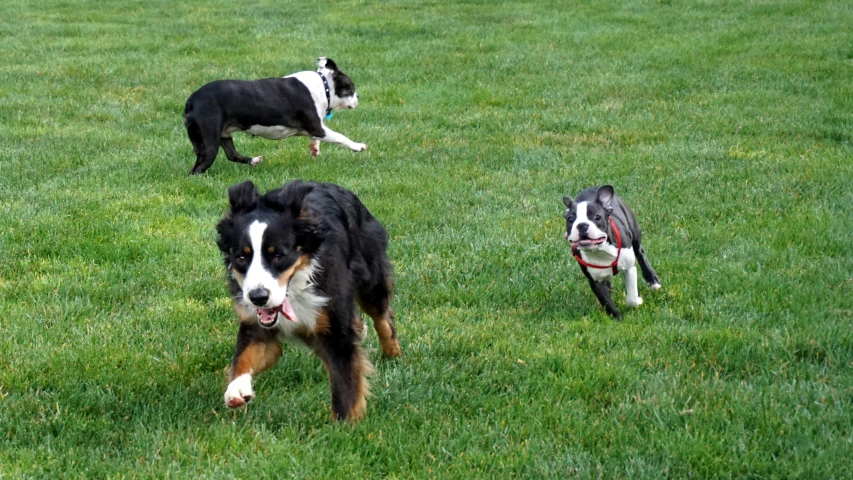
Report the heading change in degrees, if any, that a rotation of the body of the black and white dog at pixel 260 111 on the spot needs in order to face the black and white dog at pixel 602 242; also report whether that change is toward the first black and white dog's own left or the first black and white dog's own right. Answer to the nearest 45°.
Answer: approximately 45° to the first black and white dog's own right

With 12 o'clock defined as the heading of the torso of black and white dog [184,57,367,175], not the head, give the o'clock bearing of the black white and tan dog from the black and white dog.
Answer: The black white and tan dog is roughly at 3 o'clock from the black and white dog.

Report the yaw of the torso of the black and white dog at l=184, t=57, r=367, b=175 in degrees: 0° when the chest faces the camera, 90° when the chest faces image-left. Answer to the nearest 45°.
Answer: approximately 270°

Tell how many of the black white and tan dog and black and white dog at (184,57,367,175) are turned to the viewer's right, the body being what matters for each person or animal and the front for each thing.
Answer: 1

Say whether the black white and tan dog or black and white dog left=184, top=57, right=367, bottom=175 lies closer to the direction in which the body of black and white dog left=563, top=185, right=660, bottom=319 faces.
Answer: the black white and tan dog

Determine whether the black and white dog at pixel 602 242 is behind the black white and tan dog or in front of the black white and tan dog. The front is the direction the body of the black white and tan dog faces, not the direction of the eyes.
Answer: behind

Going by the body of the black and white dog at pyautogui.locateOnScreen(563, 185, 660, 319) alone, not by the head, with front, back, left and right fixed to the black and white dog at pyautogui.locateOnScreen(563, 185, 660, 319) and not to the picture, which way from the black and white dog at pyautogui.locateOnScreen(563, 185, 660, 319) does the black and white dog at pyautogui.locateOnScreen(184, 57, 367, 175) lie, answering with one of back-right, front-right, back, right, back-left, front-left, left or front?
right

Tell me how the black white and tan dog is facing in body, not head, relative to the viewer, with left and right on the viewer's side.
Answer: facing the viewer and to the left of the viewer

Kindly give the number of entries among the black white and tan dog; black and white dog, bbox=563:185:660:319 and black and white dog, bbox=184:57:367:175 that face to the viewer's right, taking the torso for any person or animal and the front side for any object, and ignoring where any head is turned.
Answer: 1

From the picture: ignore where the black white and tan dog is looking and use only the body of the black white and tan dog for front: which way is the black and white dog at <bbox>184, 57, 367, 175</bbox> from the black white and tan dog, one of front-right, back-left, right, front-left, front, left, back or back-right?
back-right
